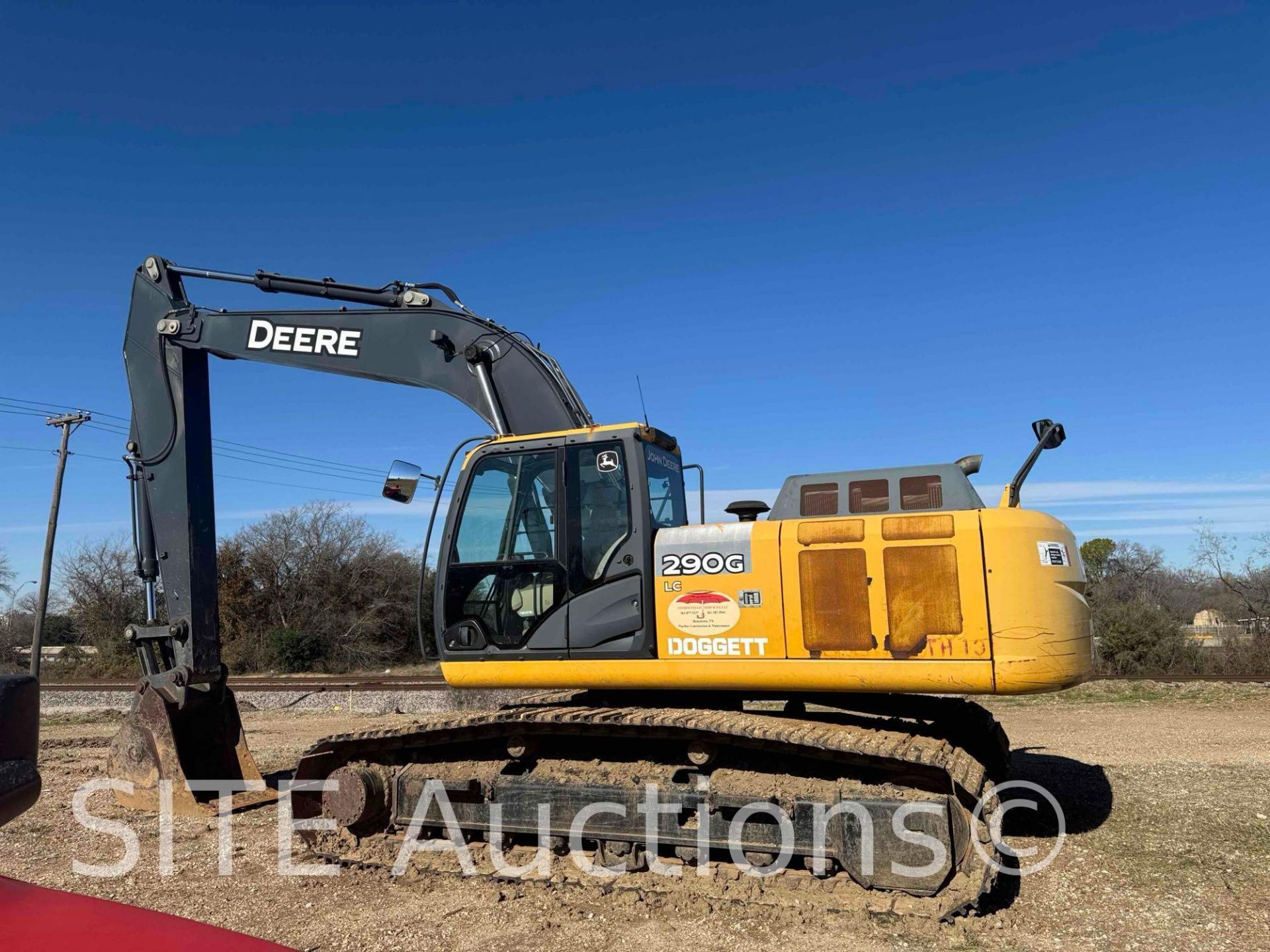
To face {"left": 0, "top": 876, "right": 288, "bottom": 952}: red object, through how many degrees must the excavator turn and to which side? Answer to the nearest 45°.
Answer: approximately 90° to its left

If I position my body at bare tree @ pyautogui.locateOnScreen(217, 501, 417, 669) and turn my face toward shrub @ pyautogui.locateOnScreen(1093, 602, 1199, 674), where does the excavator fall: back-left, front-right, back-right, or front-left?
front-right

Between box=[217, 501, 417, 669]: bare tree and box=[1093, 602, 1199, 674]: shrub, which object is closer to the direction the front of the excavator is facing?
the bare tree

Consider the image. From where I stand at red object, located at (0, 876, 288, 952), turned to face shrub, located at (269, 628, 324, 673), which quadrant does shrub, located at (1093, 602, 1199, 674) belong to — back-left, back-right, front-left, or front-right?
front-right

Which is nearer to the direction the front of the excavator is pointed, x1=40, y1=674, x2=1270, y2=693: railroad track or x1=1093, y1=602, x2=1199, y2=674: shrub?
the railroad track

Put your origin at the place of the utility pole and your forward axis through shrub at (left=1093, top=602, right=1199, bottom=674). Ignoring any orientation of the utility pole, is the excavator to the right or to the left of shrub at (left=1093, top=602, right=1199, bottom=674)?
right

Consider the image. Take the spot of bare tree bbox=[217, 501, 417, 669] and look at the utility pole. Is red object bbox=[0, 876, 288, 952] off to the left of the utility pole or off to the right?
left

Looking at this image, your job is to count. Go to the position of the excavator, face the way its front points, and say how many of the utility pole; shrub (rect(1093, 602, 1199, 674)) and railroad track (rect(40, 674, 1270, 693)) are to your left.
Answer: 0

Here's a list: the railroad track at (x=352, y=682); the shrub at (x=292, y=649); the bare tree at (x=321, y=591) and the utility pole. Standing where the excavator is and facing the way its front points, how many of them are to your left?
0

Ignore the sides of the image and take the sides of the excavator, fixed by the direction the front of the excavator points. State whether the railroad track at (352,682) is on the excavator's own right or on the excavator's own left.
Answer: on the excavator's own right

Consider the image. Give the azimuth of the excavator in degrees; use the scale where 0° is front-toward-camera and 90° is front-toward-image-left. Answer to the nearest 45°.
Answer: approximately 90°

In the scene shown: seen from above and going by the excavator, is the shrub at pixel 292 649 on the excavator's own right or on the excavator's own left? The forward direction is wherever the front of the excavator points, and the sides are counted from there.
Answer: on the excavator's own right

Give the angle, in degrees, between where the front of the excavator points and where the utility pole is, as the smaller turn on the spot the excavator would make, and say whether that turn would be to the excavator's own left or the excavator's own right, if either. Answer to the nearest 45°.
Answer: approximately 45° to the excavator's own right

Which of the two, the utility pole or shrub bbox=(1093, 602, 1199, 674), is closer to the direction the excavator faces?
the utility pole
